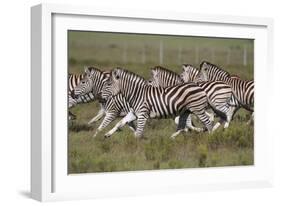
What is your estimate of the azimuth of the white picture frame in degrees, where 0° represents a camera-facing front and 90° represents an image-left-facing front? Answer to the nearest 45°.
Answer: approximately 315°

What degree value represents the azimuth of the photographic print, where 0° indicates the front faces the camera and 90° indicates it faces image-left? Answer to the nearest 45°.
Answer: approximately 315°
